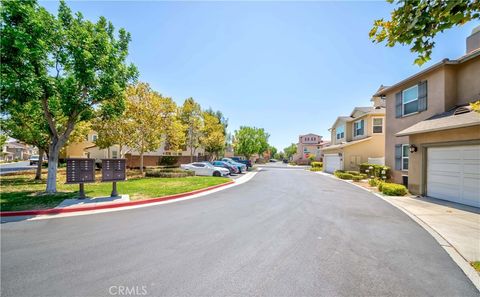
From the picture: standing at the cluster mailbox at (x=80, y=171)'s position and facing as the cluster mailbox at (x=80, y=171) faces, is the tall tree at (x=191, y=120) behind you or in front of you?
behind

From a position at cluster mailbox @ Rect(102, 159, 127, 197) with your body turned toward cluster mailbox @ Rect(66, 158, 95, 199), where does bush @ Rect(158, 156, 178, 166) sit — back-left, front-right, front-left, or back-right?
back-right

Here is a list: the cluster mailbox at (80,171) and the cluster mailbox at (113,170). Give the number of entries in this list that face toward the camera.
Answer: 2

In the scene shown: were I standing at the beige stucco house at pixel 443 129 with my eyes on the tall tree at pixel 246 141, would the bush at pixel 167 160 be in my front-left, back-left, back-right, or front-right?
front-left

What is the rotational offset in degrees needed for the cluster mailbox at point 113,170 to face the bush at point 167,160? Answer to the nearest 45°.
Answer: approximately 180°

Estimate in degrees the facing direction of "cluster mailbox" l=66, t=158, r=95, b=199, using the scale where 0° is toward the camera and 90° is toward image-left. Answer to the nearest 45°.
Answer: approximately 0°

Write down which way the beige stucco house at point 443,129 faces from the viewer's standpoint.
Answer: facing the viewer and to the left of the viewer

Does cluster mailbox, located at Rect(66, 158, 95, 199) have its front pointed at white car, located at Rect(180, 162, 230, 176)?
no

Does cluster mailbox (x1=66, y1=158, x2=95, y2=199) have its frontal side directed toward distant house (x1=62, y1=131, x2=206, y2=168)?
no

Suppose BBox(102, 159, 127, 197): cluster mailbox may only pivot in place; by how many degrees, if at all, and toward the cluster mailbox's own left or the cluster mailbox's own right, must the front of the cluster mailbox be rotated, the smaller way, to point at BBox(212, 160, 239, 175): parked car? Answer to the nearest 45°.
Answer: approximately 135° to the cluster mailbox's own left

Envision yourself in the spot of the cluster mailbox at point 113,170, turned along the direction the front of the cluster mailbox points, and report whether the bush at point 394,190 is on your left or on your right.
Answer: on your left

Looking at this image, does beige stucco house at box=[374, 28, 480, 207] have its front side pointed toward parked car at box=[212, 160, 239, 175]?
no

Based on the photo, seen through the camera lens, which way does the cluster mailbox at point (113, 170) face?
facing the viewer

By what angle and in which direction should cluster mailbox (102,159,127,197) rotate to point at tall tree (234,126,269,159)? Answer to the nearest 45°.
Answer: approximately 135° to its left
